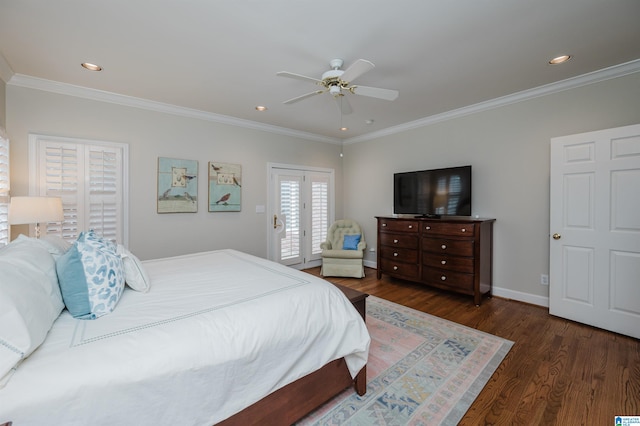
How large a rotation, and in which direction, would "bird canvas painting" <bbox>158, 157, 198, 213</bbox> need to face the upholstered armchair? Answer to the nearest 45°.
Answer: approximately 90° to its left

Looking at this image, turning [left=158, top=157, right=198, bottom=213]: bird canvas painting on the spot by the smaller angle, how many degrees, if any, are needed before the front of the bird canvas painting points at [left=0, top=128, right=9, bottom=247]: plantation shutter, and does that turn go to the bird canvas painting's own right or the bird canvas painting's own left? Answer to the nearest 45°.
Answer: approximately 45° to the bird canvas painting's own right

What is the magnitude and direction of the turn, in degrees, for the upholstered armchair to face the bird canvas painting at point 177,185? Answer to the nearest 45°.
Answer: approximately 45° to its right

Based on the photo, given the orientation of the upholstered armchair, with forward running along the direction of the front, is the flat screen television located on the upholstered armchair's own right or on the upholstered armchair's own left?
on the upholstered armchair's own left

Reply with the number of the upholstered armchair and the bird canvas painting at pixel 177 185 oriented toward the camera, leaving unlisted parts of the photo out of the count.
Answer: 2

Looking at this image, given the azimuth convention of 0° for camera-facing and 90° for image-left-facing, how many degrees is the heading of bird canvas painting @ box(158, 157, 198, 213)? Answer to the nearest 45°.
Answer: approximately 0°

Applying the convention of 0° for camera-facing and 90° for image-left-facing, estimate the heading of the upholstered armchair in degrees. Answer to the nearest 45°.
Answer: approximately 0°

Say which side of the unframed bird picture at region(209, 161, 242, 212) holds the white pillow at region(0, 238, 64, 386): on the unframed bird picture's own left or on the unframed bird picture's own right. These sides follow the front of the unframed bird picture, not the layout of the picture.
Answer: on the unframed bird picture's own right

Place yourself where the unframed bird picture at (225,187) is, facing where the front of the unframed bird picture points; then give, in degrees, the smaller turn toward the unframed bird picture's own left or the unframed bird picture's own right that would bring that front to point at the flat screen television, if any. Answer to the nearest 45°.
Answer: approximately 45° to the unframed bird picture's own left

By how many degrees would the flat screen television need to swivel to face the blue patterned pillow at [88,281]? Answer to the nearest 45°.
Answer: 0° — it already faces it
